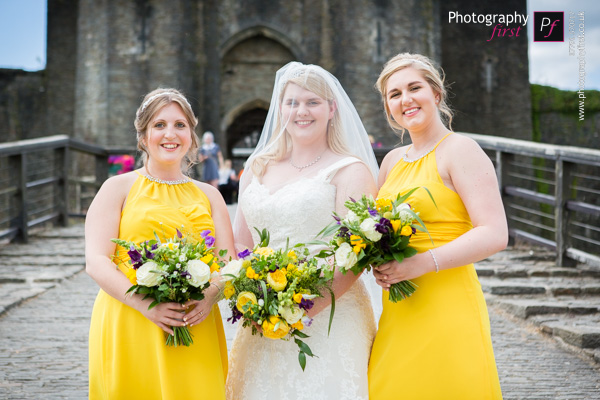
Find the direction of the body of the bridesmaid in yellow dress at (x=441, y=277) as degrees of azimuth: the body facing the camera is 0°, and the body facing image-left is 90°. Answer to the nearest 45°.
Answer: approximately 45°

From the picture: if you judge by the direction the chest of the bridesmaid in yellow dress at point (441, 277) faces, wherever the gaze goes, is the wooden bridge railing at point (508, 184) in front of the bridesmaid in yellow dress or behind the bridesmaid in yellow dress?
behind
